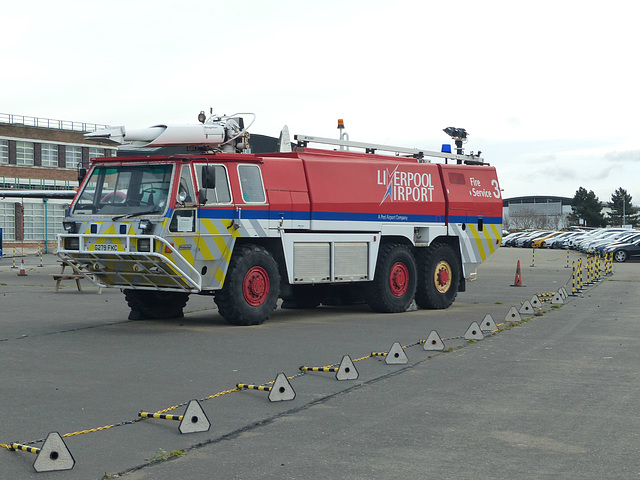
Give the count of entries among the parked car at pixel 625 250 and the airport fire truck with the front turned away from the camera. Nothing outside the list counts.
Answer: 0

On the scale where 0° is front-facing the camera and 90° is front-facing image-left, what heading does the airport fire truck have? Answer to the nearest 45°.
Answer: approximately 45°

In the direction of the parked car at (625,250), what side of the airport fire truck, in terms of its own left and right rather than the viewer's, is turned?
back

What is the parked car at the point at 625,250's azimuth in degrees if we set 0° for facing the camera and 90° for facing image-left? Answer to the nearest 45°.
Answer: approximately 90°
